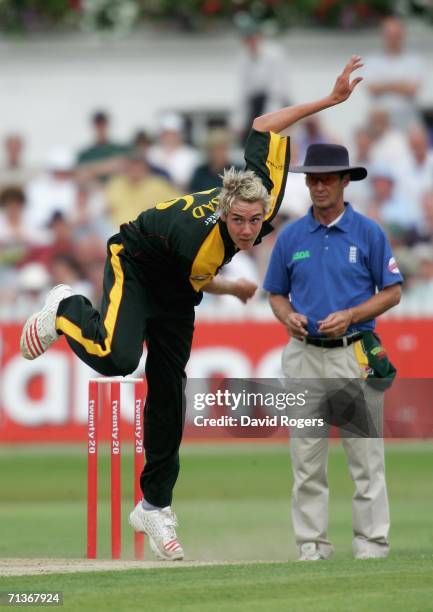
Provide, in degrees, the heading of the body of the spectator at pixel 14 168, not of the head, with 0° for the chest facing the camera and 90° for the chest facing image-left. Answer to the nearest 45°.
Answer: approximately 0°

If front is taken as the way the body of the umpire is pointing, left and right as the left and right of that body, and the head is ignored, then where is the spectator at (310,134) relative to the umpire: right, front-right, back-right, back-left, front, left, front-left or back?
back

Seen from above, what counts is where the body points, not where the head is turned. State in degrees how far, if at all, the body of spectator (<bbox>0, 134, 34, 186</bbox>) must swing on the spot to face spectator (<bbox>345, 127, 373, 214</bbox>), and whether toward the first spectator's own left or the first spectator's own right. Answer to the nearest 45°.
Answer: approximately 45° to the first spectator's own left

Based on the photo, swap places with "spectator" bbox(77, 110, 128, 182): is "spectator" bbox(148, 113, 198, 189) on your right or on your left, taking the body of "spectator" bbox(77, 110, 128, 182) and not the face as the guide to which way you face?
on your left

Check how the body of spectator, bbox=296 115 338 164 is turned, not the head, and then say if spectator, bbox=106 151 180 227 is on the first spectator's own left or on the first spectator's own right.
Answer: on the first spectator's own right
